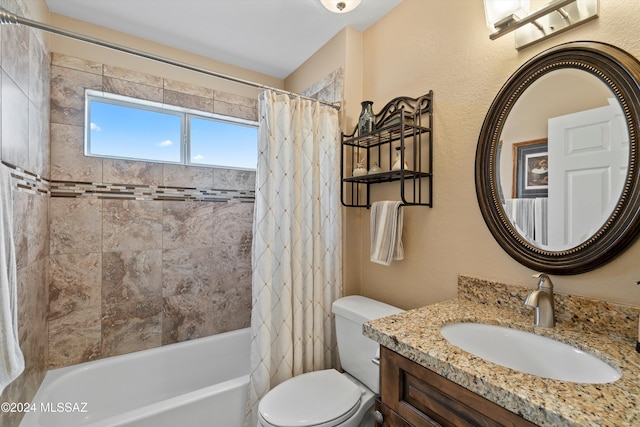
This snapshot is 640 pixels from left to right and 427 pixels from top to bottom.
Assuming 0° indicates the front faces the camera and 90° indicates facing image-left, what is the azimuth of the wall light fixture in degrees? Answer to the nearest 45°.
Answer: approximately 45°

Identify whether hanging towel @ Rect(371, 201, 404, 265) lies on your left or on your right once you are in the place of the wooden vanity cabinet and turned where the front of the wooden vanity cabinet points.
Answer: on your right

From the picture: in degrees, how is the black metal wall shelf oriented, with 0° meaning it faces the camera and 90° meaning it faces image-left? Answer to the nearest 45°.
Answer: approximately 45°

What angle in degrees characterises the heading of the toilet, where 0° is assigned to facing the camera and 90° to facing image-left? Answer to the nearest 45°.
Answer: approximately 45°

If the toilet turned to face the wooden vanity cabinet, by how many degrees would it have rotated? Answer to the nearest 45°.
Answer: approximately 45° to its left

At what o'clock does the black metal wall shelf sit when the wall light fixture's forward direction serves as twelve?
The black metal wall shelf is roughly at 2 o'clock from the wall light fixture.

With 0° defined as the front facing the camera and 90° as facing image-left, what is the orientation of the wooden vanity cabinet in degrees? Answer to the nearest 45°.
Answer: approximately 45°
